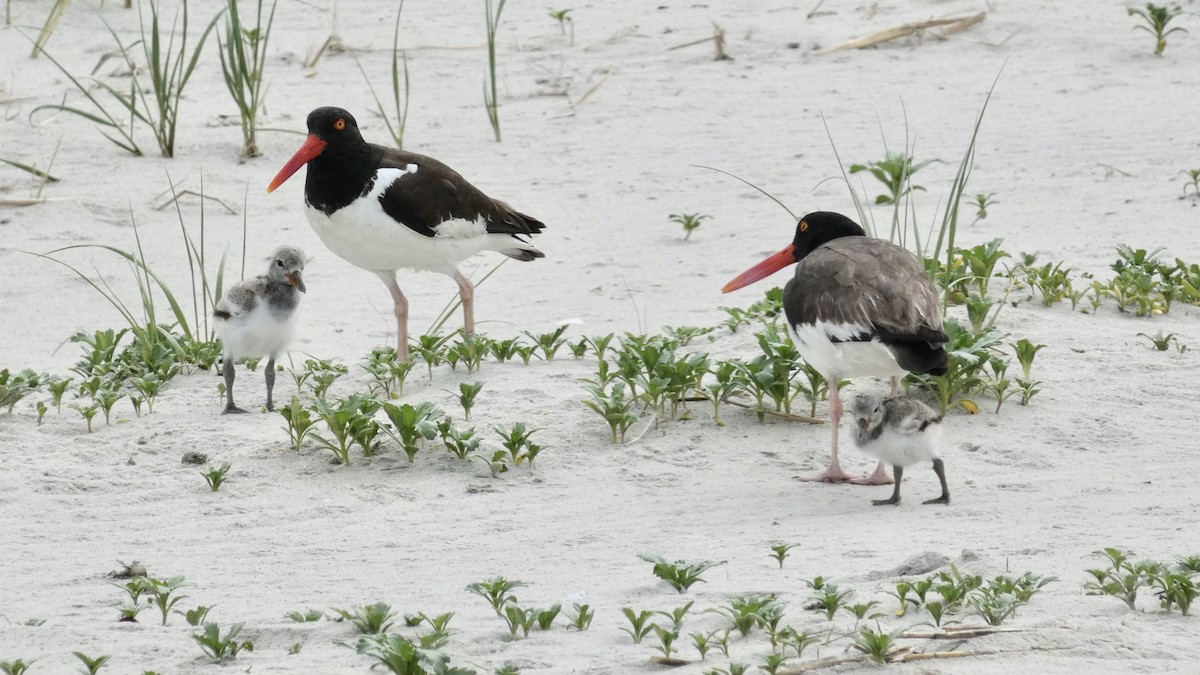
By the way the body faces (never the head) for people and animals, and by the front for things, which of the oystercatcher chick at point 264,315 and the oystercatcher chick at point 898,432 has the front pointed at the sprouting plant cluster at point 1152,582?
the oystercatcher chick at point 264,315

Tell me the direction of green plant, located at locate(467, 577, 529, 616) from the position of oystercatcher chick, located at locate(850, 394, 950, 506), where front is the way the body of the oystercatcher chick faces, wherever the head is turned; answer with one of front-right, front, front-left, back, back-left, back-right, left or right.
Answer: front-left

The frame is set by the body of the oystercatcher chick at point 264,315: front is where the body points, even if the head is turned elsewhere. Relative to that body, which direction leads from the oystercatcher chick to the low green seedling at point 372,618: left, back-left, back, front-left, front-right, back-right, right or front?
front-right

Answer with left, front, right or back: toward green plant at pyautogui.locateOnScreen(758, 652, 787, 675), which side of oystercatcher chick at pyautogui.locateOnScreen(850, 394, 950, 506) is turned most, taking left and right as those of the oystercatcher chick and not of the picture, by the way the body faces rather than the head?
left

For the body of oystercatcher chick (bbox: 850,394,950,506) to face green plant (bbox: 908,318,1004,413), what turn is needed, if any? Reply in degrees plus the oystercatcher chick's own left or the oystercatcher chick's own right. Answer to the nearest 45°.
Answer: approximately 90° to the oystercatcher chick's own right

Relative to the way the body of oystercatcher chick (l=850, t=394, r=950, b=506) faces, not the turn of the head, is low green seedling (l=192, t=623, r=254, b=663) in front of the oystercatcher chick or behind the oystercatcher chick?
in front

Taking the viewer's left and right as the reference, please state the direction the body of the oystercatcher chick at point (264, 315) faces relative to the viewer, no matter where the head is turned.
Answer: facing the viewer and to the right of the viewer

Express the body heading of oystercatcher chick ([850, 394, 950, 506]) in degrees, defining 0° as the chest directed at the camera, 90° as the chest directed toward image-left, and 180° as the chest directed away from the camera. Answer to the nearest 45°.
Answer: approximately 90°

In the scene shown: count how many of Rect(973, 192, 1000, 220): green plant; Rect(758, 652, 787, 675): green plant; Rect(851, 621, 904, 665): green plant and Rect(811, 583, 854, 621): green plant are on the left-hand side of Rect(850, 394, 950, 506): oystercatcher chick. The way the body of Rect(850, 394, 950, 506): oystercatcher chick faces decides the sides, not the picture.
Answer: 3

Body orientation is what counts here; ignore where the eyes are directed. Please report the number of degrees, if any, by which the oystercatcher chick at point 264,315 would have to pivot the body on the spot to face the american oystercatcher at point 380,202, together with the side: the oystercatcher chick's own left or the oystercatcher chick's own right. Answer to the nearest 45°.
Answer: approximately 90° to the oystercatcher chick's own left

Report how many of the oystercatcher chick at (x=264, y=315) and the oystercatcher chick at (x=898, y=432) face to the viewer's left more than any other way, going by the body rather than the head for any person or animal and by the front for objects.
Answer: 1

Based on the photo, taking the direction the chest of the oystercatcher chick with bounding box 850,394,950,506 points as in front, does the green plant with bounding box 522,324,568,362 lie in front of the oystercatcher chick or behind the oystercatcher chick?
in front

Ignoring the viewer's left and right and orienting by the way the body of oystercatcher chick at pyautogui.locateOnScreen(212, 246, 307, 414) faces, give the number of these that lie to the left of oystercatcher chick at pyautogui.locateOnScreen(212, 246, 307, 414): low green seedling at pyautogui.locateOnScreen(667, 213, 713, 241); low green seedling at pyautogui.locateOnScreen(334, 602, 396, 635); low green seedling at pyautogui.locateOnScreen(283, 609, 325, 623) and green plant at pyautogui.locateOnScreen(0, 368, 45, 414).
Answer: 1

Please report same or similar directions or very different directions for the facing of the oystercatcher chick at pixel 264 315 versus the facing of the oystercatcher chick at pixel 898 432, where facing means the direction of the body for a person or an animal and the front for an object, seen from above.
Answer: very different directions
